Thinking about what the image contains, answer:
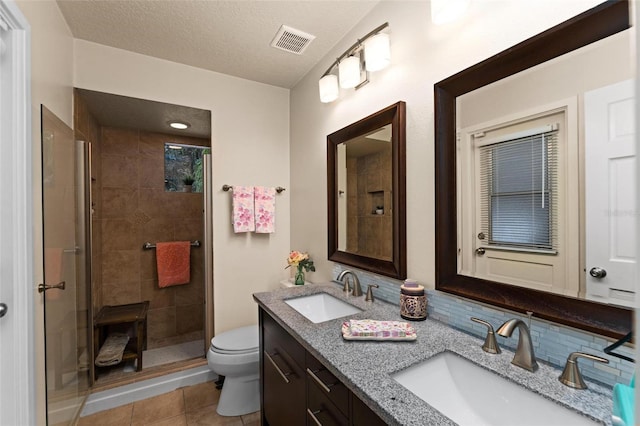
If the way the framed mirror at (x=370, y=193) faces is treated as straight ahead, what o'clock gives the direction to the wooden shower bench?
The wooden shower bench is roughly at 2 o'clock from the framed mirror.

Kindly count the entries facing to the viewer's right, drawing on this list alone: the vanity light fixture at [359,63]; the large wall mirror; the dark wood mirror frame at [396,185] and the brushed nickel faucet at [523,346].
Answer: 0

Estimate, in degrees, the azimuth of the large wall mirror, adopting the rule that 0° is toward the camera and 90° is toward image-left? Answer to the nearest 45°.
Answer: approximately 45°

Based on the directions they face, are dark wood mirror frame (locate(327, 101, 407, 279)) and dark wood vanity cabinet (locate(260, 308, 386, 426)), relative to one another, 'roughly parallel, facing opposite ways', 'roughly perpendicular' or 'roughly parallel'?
roughly parallel

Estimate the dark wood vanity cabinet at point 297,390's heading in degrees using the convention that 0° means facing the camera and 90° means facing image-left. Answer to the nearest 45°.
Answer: approximately 45°

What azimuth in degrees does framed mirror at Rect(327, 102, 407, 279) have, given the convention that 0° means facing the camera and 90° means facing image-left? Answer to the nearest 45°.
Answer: approximately 45°

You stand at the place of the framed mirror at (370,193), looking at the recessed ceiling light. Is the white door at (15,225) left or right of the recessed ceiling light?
left

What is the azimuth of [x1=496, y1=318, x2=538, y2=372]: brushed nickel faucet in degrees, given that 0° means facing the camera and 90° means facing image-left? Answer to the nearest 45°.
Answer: approximately 45°

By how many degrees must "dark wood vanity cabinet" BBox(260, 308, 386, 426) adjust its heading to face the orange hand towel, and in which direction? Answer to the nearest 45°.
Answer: approximately 90° to its right
